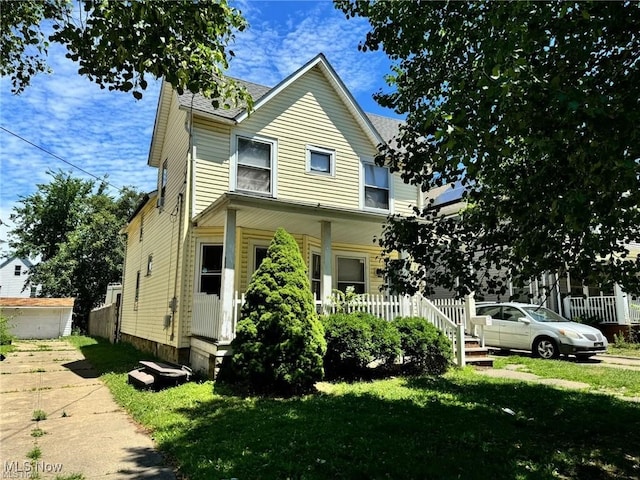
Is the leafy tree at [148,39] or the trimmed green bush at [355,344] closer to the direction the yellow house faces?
the trimmed green bush

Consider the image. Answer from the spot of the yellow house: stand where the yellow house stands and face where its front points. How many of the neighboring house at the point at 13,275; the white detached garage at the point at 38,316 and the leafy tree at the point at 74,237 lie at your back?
3

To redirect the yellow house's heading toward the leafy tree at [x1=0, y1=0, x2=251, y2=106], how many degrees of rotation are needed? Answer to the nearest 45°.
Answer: approximately 45° to its right

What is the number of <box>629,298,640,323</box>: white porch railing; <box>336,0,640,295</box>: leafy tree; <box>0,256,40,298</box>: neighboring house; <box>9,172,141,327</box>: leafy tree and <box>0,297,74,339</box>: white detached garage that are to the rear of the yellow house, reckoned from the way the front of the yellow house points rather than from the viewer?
3

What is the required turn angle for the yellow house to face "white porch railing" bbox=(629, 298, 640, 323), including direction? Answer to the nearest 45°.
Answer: approximately 45° to its left

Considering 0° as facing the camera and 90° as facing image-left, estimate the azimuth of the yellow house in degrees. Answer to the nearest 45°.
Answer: approximately 315°

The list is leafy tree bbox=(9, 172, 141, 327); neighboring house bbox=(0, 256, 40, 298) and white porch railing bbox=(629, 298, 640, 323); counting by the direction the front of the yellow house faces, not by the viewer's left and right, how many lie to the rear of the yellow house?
2

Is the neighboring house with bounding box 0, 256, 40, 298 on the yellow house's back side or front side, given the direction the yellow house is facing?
on the back side

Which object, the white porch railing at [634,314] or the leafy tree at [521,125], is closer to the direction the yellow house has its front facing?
the leafy tree

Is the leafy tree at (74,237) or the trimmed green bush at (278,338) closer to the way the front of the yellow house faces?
the trimmed green bush

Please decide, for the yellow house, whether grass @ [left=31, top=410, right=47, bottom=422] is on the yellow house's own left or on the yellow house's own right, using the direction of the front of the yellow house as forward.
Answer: on the yellow house's own right

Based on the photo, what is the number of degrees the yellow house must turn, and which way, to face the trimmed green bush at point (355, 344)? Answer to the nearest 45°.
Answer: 0° — it already faces it

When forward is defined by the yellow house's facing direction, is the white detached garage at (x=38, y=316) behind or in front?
behind

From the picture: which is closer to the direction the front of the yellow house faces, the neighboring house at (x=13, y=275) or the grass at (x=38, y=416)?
the grass

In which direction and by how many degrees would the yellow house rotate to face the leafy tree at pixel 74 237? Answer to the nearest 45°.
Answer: approximately 180°
